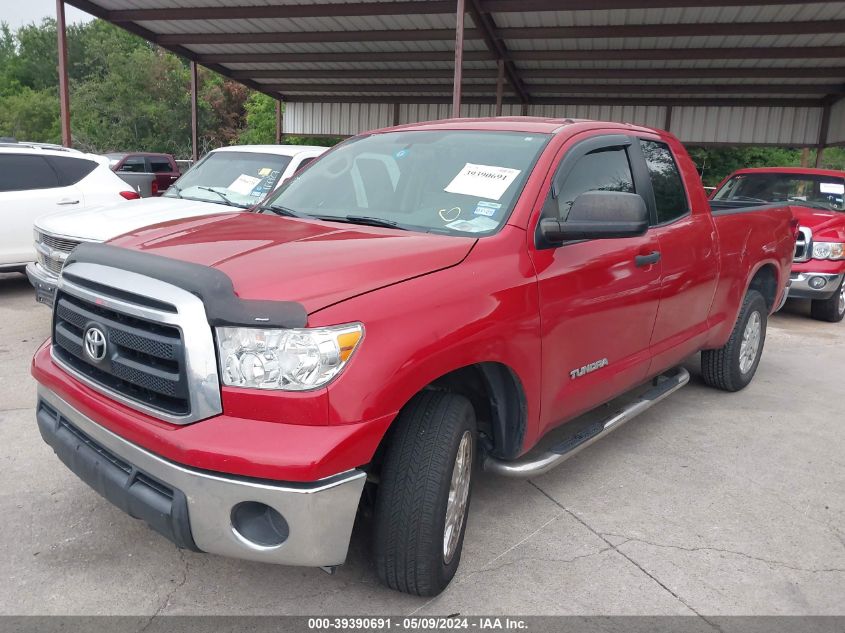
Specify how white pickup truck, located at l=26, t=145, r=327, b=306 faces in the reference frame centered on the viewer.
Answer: facing the viewer and to the left of the viewer

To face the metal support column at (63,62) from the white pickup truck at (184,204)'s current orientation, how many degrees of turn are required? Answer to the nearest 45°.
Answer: approximately 135° to its right

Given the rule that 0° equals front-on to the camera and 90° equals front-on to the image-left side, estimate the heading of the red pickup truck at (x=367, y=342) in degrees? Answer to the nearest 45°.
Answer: approximately 45°

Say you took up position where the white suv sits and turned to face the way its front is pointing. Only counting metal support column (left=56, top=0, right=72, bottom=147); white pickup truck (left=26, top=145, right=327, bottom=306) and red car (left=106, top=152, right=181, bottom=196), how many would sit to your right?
2

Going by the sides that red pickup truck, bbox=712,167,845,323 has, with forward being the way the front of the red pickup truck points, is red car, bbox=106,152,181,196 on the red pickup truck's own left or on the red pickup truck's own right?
on the red pickup truck's own right

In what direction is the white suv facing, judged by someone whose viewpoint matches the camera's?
facing to the left of the viewer

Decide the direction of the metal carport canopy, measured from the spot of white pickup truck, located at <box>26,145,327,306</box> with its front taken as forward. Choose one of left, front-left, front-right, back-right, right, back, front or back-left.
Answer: back

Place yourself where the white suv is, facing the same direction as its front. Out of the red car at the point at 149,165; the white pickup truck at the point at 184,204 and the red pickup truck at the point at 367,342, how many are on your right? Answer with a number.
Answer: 1
